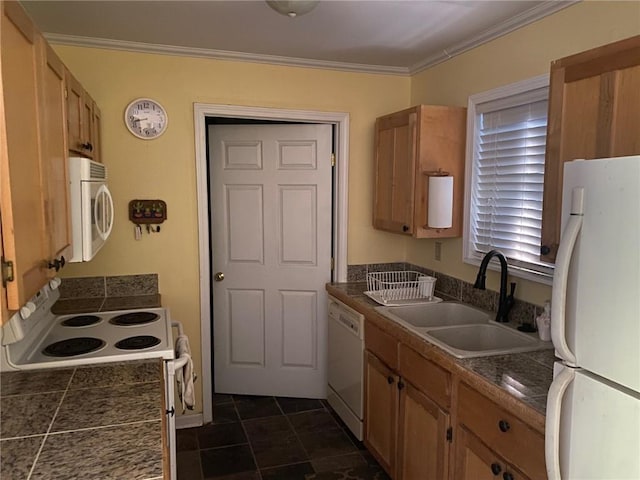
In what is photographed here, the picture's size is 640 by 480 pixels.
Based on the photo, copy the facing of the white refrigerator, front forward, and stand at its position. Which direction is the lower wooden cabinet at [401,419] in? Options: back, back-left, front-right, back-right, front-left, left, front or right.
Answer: right

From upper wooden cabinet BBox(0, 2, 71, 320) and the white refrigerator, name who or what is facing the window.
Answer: the upper wooden cabinet

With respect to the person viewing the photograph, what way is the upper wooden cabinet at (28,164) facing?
facing to the right of the viewer

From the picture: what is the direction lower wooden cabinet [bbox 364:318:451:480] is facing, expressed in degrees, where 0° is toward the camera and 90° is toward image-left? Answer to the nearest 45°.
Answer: approximately 45°

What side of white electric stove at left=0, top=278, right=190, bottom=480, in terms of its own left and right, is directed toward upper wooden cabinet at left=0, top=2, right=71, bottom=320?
right

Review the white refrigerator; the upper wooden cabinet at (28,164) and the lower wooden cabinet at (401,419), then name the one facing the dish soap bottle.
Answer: the upper wooden cabinet

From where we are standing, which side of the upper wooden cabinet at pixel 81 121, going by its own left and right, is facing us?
right

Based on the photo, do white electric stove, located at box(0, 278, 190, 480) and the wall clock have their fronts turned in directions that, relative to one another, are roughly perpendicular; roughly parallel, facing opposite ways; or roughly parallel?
roughly perpendicular

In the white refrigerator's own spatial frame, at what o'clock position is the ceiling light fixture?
The ceiling light fixture is roughly at 2 o'clock from the white refrigerator.

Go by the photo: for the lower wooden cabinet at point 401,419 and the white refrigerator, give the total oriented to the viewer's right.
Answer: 0

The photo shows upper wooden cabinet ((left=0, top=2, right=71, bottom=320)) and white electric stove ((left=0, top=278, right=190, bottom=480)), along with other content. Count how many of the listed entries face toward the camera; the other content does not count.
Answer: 0

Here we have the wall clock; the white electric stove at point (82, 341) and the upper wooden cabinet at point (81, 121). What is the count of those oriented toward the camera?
1

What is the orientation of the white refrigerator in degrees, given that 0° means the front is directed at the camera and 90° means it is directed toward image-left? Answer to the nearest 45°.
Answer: approximately 45°

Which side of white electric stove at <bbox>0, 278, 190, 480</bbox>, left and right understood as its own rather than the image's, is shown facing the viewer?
right
